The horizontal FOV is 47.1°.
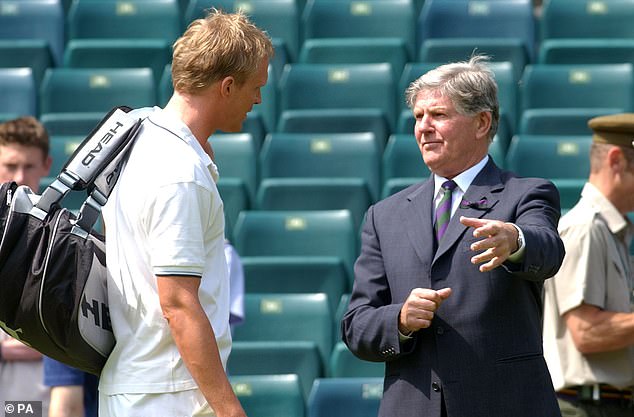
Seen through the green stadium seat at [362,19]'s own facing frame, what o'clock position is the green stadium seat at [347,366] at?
the green stadium seat at [347,366] is roughly at 12 o'clock from the green stadium seat at [362,19].

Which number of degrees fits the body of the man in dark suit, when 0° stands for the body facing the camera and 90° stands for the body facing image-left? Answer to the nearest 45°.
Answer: approximately 45°

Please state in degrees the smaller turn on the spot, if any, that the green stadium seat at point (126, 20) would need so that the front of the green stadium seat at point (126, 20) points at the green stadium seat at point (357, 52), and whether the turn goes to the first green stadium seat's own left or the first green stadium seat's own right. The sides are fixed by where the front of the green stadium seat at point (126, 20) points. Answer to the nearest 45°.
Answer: approximately 45° to the first green stadium seat's own left

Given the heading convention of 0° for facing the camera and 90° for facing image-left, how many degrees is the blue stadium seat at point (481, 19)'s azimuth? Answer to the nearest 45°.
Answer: approximately 0°

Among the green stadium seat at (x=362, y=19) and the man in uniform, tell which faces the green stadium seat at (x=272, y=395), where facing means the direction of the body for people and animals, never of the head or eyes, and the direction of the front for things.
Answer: the green stadium seat at (x=362, y=19)
